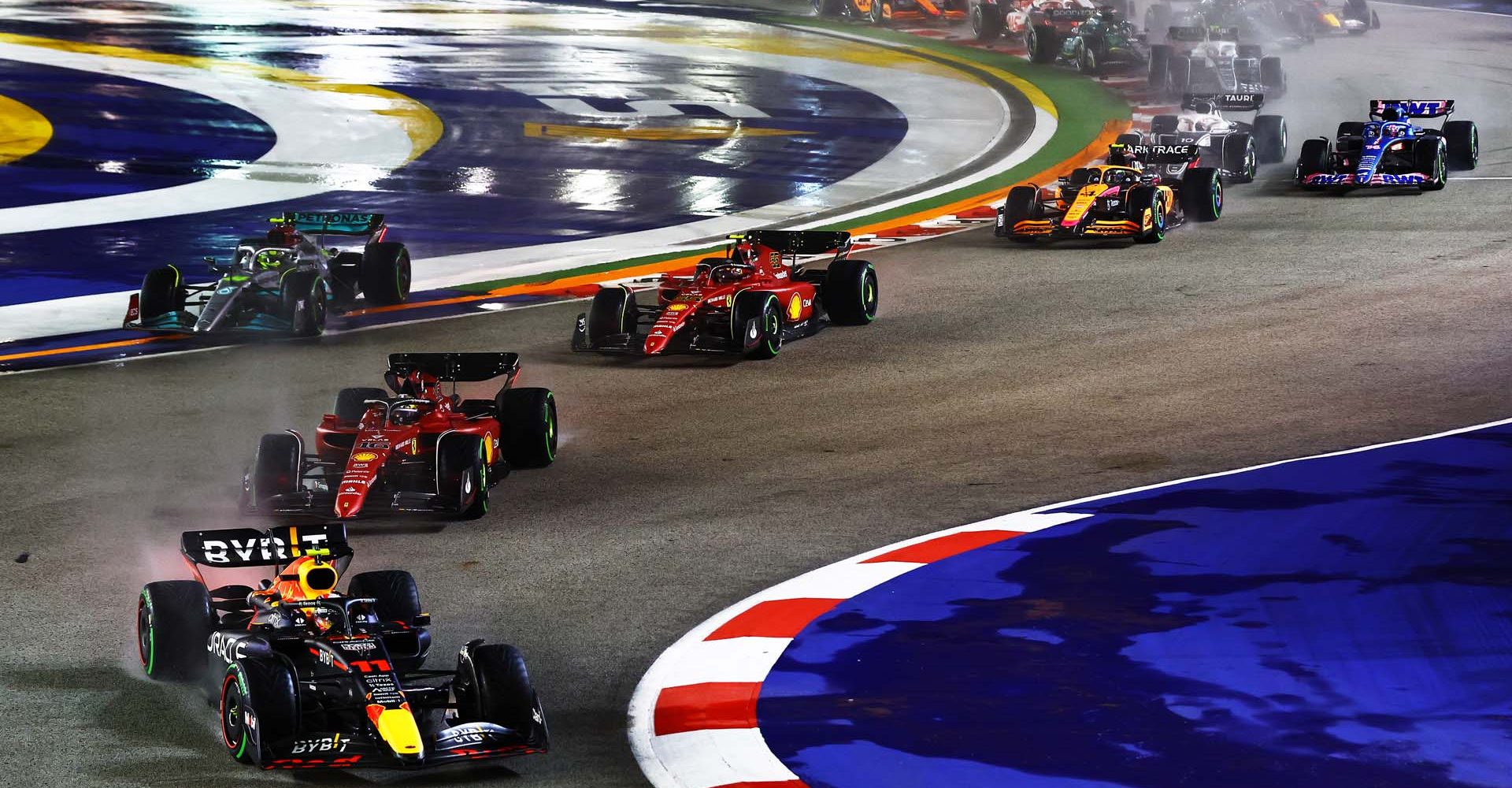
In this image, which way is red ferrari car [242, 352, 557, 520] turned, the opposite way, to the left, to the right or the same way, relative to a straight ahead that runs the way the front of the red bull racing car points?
to the right

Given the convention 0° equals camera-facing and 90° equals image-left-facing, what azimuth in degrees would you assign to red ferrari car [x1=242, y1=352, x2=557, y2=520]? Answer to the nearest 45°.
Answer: approximately 45°

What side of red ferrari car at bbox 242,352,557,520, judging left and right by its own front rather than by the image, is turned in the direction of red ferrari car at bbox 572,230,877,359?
back

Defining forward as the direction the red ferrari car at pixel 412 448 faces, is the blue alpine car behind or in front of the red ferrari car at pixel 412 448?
behind

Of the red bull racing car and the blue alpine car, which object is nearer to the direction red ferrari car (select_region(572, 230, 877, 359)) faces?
the red bull racing car

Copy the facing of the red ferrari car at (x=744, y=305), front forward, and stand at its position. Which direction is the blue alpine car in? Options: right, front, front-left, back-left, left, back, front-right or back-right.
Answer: back

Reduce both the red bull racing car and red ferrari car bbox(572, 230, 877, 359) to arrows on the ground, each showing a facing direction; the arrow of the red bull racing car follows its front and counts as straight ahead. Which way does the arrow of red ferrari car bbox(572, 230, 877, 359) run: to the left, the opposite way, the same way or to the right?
to the right

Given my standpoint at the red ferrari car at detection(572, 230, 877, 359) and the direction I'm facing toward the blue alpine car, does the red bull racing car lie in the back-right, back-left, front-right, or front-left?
back-right

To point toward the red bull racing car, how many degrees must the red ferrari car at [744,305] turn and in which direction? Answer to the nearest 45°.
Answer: approximately 45° to its left

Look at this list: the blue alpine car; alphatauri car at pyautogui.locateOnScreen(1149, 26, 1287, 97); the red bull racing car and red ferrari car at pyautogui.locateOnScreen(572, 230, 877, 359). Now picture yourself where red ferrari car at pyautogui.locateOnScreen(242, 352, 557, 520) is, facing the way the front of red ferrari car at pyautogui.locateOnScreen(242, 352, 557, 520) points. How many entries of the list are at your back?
3
